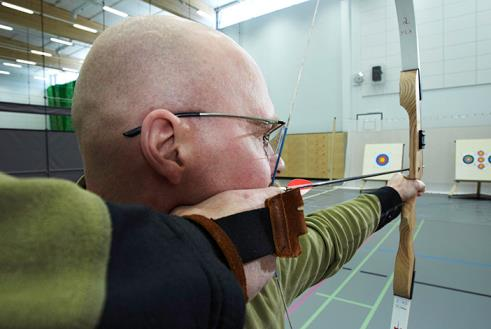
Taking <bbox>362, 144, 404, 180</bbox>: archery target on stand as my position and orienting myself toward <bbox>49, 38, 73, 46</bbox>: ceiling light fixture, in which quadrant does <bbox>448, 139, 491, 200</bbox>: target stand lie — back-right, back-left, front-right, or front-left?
back-left

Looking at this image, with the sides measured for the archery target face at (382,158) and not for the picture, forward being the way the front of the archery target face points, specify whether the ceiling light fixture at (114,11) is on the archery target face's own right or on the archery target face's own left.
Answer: on the archery target face's own right

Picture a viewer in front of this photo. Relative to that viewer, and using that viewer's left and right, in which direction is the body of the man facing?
facing away from the viewer and to the right of the viewer

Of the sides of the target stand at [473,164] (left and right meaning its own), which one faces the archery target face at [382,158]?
right

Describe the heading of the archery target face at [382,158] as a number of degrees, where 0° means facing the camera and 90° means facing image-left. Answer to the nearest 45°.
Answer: approximately 0°

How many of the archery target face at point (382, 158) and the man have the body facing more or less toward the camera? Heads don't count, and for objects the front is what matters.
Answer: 1

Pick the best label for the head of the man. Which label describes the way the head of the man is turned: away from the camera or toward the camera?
away from the camera

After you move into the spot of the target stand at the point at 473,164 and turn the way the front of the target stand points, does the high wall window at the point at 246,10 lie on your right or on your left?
on your right

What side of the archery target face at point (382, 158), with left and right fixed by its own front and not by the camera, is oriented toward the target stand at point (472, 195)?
left

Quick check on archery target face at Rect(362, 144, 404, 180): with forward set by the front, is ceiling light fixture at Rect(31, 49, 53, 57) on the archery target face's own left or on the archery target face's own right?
on the archery target face's own right

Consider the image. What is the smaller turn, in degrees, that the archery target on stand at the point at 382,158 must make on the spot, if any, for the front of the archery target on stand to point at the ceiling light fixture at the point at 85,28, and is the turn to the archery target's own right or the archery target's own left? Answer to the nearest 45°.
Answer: approximately 90° to the archery target's own right
